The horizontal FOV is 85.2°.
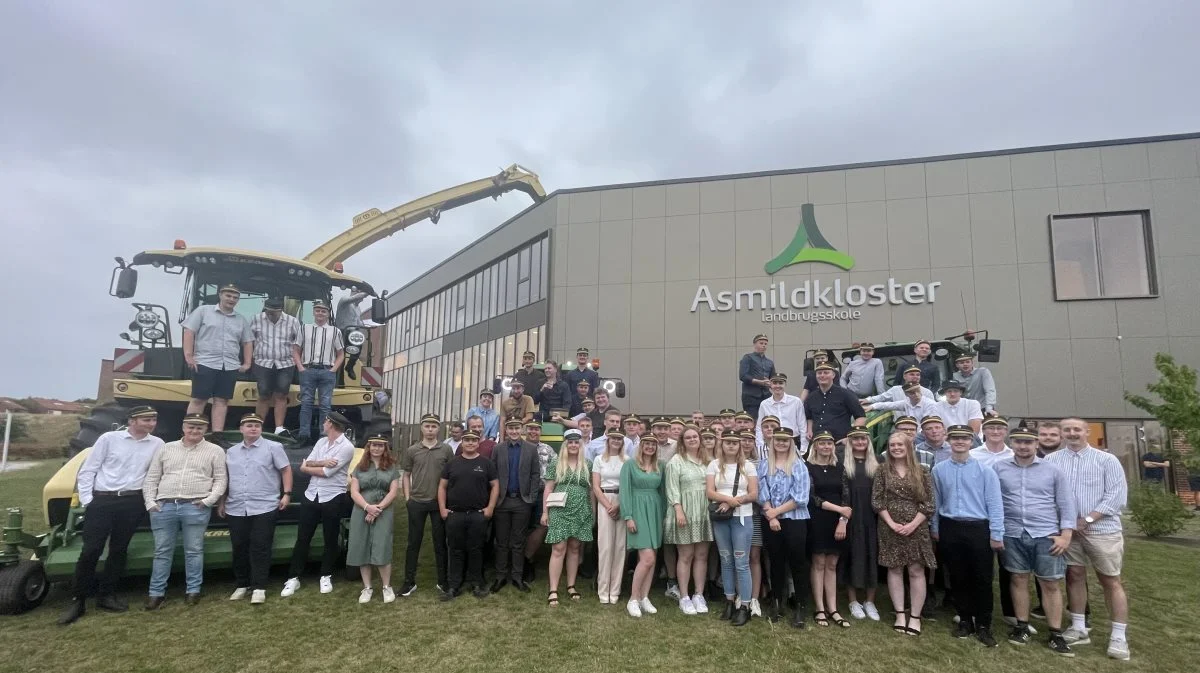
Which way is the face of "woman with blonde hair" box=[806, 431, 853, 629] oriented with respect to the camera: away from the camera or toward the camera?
toward the camera

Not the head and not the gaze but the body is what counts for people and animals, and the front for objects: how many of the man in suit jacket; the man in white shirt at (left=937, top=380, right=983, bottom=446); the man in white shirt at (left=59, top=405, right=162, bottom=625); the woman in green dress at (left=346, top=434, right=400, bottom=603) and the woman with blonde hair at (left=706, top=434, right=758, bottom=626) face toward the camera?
5

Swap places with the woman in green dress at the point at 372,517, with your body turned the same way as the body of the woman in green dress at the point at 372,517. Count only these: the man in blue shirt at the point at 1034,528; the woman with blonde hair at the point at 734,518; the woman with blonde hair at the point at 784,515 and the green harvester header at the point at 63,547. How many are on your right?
1

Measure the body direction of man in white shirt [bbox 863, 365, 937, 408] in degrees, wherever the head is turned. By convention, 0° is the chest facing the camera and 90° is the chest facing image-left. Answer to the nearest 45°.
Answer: approximately 0°

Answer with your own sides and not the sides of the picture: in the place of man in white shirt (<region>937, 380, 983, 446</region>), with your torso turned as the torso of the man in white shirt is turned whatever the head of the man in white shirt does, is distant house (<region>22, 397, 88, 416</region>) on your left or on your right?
on your right

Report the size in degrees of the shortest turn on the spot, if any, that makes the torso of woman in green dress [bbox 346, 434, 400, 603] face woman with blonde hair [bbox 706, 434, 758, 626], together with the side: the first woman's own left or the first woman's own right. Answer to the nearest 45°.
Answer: approximately 45° to the first woman's own left

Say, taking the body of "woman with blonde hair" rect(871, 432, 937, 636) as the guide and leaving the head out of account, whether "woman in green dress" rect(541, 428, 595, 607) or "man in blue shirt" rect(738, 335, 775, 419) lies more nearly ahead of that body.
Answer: the woman in green dress

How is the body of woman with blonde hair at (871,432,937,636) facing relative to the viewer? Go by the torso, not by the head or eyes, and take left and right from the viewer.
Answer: facing the viewer

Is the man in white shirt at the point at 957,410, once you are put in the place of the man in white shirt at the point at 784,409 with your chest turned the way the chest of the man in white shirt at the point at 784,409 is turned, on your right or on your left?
on your left

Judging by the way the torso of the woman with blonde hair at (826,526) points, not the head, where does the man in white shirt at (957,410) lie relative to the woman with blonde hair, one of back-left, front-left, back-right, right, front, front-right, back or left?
back-left

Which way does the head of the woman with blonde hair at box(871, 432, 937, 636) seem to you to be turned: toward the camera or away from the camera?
toward the camera

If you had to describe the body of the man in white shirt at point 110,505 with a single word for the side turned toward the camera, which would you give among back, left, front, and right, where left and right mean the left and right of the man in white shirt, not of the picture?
front

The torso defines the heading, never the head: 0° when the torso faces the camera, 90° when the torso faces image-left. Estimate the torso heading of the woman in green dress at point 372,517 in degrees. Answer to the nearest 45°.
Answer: approximately 0°

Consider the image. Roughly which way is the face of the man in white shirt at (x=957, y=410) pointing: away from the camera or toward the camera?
toward the camera

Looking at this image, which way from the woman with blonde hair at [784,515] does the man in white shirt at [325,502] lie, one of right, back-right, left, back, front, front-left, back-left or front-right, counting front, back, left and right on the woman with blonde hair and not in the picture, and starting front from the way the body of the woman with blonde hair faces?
right
